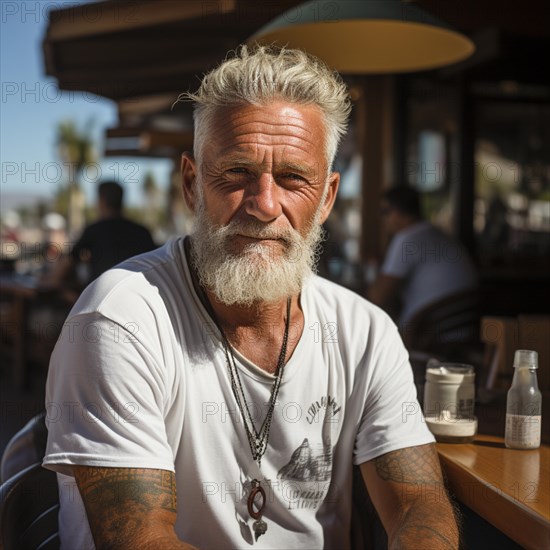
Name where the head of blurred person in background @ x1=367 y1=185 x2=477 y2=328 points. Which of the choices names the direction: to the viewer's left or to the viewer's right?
to the viewer's left

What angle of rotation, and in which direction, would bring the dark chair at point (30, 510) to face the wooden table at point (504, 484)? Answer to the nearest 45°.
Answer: approximately 45° to its left

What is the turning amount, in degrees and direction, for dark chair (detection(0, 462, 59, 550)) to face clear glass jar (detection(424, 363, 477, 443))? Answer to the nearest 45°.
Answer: approximately 45° to its left

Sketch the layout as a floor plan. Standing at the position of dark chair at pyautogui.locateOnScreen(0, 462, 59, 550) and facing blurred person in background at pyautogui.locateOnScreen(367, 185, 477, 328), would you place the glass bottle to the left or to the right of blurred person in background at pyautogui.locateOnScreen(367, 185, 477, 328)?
right

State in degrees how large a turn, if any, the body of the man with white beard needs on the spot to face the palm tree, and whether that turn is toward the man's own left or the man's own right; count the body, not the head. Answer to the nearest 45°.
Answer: approximately 180°

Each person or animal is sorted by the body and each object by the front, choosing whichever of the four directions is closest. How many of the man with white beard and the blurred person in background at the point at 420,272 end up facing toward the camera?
1

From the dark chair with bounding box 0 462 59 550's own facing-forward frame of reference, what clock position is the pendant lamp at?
The pendant lamp is roughly at 9 o'clock from the dark chair.

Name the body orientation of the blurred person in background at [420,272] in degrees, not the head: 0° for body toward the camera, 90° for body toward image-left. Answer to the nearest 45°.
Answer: approximately 135°

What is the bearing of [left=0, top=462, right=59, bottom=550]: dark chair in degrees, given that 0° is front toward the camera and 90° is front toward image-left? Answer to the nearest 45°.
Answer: approximately 315°

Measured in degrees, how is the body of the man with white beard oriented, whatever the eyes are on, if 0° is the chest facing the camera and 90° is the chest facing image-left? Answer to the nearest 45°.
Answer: approximately 0°
